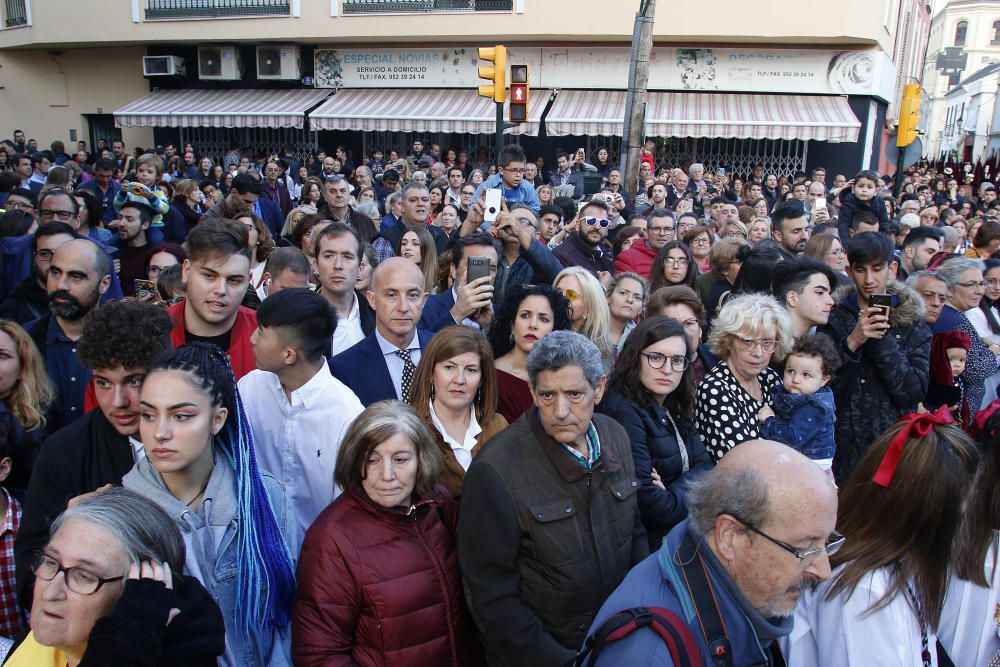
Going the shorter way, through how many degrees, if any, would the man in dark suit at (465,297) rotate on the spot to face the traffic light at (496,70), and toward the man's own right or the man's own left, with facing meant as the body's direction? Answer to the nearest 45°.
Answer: approximately 135° to the man's own left

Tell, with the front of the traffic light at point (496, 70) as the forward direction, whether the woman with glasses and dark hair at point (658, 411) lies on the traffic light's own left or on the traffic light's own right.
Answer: on the traffic light's own left

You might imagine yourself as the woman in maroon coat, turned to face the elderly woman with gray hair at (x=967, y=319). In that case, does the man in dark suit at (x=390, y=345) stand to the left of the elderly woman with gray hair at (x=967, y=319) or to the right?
left

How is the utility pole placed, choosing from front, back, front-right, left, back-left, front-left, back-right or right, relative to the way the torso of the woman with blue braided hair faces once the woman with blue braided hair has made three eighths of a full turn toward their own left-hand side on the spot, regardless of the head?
front-left

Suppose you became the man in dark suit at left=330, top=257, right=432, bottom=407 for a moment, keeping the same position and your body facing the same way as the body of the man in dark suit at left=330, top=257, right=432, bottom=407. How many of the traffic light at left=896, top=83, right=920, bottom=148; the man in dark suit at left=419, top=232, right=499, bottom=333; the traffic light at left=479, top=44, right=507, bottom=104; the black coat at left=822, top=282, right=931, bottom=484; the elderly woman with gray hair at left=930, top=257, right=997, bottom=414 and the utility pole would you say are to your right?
0

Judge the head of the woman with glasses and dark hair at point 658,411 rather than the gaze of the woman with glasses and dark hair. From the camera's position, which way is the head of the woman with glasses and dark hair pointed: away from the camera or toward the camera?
toward the camera

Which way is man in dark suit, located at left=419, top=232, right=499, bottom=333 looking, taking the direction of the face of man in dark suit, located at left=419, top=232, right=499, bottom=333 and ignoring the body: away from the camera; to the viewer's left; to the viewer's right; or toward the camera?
toward the camera

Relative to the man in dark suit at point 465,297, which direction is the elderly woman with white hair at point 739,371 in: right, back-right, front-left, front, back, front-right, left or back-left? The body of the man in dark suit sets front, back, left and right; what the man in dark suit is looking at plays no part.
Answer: front

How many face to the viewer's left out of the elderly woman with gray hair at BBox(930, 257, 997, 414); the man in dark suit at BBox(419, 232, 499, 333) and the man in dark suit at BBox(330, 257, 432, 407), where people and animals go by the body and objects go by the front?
0

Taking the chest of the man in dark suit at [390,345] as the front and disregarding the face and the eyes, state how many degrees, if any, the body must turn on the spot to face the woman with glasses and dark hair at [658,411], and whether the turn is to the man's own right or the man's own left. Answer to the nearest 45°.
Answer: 0° — they already face them

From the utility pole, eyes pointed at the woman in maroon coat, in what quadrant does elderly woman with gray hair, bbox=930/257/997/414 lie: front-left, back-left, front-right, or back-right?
front-left

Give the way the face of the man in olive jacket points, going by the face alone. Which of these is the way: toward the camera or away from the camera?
toward the camera

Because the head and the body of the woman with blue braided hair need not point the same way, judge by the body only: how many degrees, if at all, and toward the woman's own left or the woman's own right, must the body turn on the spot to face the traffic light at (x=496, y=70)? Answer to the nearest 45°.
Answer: approximately 180°
